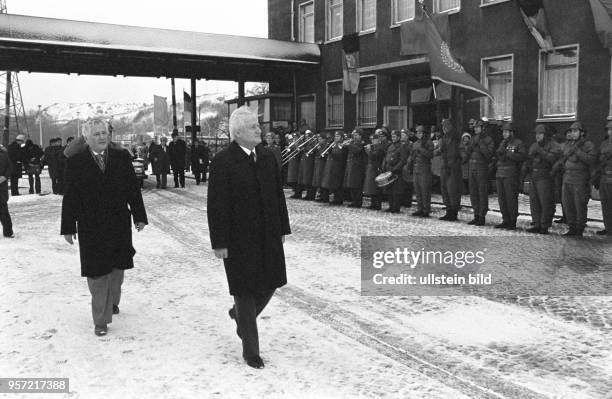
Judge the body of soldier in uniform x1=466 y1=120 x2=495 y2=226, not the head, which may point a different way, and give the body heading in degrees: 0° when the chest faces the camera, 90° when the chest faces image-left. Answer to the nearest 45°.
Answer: approximately 45°

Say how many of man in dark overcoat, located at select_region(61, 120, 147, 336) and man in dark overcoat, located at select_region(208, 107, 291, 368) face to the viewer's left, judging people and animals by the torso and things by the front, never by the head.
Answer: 0

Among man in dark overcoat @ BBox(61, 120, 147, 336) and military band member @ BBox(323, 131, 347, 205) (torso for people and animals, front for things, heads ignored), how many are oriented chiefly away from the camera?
0

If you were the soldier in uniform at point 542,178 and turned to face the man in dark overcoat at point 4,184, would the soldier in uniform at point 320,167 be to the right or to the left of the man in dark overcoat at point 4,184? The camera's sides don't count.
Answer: right

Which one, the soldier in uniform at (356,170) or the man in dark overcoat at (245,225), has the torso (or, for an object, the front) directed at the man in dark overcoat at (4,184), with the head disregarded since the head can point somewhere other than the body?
the soldier in uniform

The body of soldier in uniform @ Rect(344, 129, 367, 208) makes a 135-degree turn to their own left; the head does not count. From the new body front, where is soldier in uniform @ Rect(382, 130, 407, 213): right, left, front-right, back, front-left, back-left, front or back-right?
front-right

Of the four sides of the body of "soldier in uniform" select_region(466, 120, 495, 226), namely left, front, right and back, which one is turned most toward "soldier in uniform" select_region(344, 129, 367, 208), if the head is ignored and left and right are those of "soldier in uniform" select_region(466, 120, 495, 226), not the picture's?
right

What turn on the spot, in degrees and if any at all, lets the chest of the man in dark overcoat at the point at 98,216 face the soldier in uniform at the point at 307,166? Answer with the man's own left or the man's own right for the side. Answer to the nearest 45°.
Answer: approximately 135° to the man's own left

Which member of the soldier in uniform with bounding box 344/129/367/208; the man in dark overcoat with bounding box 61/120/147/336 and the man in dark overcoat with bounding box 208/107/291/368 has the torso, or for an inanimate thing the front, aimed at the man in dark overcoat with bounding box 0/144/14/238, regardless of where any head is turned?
the soldier in uniform

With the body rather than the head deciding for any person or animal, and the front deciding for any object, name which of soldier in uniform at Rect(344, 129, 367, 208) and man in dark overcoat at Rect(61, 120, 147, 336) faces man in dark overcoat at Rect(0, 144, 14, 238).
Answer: the soldier in uniform

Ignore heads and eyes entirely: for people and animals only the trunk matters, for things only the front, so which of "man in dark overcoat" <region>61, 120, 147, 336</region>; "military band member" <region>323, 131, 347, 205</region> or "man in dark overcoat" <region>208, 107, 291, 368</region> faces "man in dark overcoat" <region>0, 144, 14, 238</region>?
the military band member

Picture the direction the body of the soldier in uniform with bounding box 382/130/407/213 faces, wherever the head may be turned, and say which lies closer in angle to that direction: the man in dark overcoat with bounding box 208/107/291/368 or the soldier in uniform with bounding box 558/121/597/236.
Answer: the man in dark overcoat
